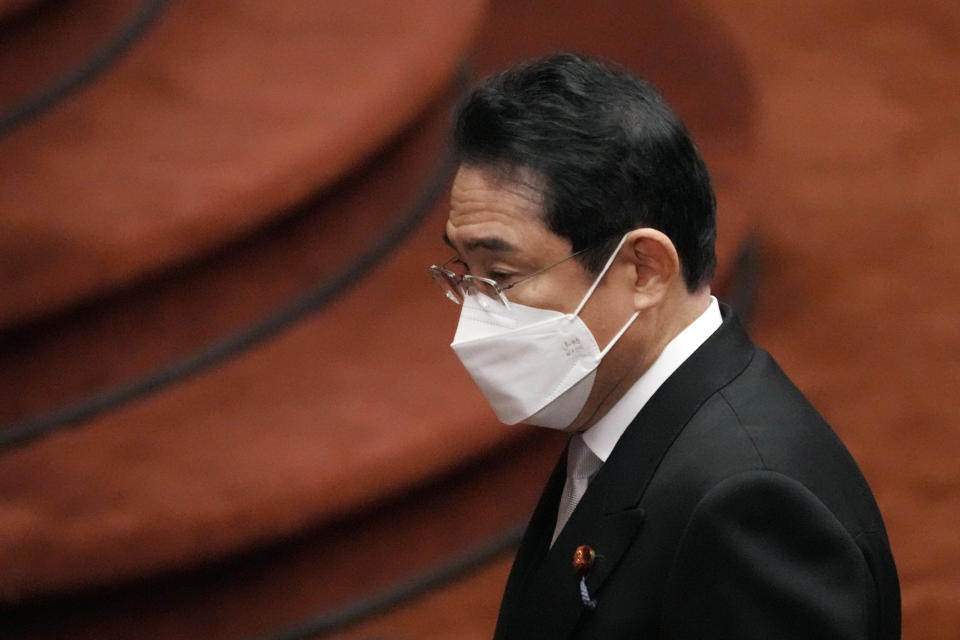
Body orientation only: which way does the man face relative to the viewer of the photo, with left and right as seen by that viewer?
facing the viewer and to the left of the viewer

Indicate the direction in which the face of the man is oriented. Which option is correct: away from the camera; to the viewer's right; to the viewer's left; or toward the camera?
to the viewer's left
